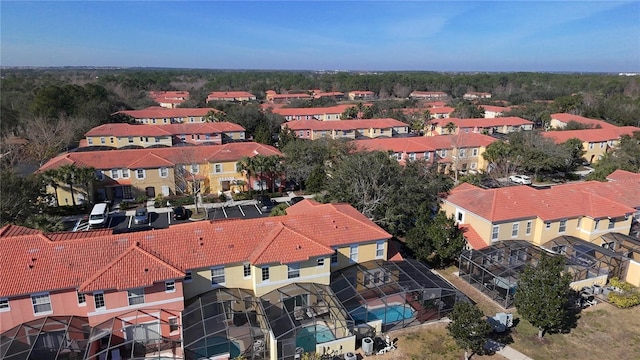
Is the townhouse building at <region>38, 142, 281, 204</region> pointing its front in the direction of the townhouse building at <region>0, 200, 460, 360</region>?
yes

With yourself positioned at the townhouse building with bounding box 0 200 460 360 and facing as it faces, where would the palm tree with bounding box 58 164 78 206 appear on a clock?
The palm tree is roughly at 11 o'clock from the townhouse building.

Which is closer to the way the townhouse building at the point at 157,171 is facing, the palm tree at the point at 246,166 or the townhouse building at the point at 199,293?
the townhouse building

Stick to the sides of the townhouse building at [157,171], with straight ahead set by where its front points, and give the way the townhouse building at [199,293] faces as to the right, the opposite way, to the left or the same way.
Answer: the opposite way

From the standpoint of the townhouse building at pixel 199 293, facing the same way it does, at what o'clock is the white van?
The white van is roughly at 11 o'clock from the townhouse building.

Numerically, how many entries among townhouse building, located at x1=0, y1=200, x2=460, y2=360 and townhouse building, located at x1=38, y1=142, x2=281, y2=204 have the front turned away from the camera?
1

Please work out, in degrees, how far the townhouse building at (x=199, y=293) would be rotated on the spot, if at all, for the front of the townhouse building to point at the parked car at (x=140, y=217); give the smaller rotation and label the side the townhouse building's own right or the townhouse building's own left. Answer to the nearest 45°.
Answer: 0° — it already faces it

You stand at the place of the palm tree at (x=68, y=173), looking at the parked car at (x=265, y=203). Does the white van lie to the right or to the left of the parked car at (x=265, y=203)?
right

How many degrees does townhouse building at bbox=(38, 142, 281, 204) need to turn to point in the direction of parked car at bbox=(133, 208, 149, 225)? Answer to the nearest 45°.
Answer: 0° — it already faces it

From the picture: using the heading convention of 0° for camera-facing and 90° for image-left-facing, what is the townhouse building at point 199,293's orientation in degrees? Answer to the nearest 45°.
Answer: approximately 180°

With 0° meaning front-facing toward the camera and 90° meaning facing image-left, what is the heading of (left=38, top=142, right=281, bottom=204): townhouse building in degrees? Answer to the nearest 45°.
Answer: approximately 0°
